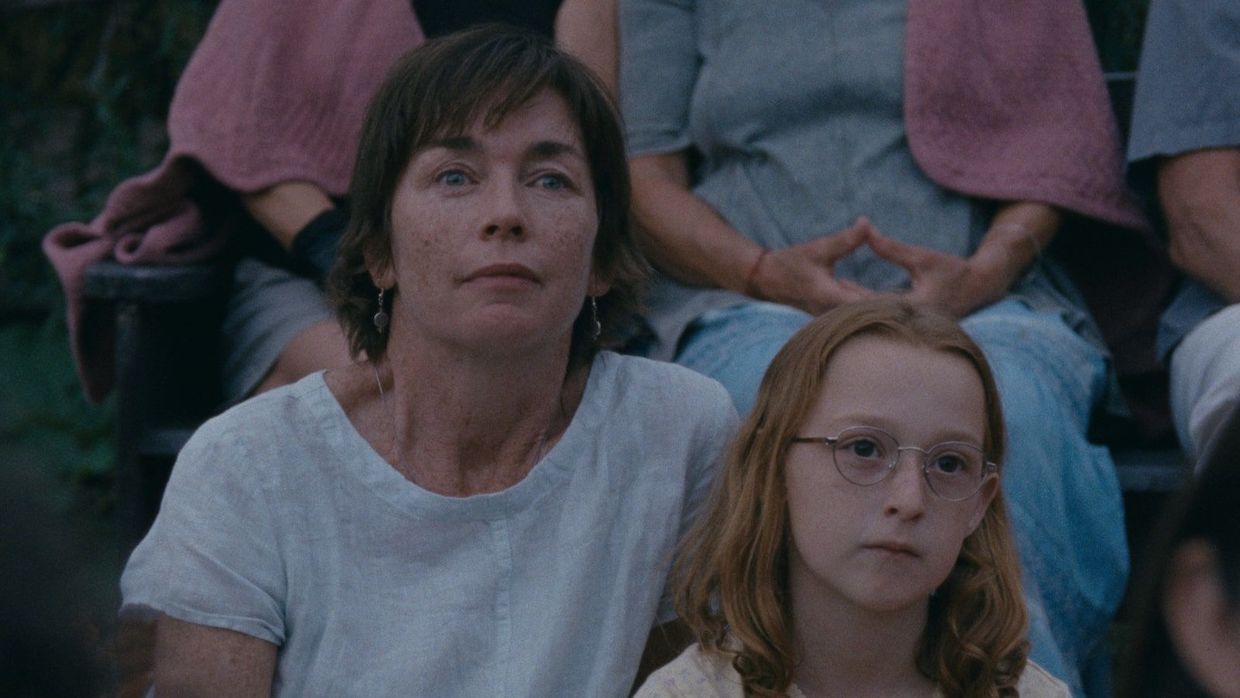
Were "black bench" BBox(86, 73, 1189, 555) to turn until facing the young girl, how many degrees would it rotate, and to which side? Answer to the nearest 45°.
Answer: approximately 45° to its left

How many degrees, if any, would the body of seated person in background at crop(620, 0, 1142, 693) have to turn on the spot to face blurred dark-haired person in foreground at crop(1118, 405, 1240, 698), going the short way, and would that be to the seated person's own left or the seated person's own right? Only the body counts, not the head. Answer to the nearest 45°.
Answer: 0° — they already face them

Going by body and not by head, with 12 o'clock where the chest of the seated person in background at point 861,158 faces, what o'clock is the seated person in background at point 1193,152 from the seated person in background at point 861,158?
the seated person in background at point 1193,152 is roughly at 9 o'clock from the seated person in background at point 861,158.

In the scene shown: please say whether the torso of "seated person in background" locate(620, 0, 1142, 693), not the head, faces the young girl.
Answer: yes

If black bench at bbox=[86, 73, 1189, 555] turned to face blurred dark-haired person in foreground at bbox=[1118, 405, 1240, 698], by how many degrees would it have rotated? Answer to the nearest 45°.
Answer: approximately 45° to its left

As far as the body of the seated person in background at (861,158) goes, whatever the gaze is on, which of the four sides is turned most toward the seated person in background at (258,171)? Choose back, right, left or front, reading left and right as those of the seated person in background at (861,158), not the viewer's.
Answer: right

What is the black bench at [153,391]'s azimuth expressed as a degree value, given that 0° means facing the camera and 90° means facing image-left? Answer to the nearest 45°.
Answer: approximately 0°

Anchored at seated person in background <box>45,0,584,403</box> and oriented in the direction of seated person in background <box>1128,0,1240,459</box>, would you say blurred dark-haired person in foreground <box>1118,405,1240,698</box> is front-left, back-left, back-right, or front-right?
front-right

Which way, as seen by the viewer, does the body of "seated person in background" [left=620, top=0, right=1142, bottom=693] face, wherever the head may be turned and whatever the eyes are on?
toward the camera

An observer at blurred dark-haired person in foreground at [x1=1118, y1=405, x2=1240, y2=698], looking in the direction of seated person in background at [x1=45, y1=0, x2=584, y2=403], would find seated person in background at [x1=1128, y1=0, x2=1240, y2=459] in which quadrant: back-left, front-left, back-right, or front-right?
front-right
